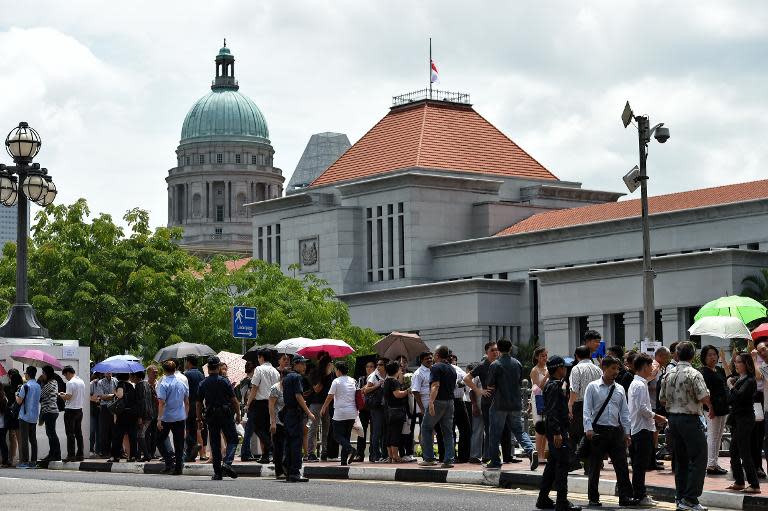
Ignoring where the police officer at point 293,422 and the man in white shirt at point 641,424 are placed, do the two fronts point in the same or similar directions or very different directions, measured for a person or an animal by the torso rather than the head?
same or similar directions

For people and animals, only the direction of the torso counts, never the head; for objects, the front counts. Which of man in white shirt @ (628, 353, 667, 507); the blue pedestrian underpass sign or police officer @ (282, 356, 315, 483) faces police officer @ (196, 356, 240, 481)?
the blue pedestrian underpass sign

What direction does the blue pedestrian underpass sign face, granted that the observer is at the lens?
facing the viewer

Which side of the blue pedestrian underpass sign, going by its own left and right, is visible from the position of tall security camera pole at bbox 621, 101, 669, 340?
left

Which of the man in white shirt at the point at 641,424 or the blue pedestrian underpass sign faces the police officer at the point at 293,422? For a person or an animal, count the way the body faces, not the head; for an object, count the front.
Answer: the blue pedestrian underpass sign

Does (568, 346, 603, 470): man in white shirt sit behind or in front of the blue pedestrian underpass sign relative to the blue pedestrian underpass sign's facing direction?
in front
